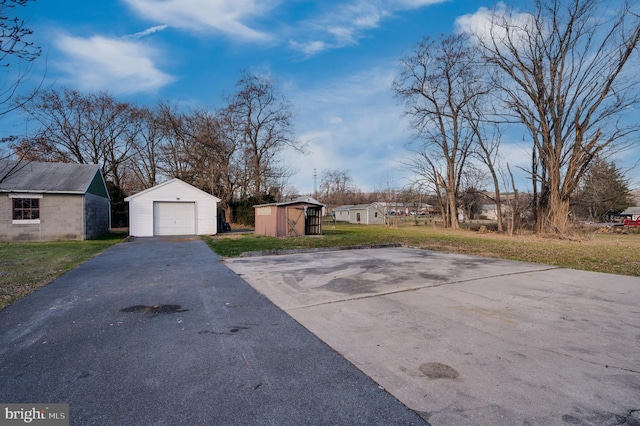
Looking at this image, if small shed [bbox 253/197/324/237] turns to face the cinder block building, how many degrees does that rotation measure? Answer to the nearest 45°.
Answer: approximately 135° to its right

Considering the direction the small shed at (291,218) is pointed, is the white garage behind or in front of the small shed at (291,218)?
behind

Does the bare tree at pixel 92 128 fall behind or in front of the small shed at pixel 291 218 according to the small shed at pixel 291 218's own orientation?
behind

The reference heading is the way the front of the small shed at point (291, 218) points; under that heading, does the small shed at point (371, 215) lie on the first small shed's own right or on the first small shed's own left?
on the first small shed's own left

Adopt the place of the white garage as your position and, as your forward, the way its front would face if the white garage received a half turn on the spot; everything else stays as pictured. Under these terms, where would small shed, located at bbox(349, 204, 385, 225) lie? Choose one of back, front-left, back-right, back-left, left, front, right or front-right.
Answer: front-right

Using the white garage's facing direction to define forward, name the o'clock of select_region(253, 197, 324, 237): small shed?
The small shed is roughly at 10 o'clock from the white garage.

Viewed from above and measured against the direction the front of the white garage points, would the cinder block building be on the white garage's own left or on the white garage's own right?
on the white garage's own right

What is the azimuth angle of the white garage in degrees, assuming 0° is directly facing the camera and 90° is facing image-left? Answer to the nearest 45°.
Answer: approximately 0°
